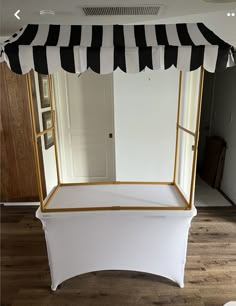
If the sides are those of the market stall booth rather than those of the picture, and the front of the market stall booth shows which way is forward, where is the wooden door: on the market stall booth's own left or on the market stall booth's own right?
on the market stall booth's own right

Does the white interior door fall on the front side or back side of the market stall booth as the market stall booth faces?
on the back side

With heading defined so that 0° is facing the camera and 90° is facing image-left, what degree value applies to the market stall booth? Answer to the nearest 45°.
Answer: approximately 0°
